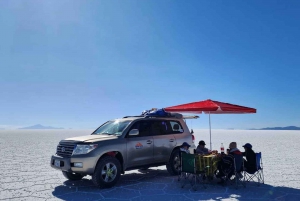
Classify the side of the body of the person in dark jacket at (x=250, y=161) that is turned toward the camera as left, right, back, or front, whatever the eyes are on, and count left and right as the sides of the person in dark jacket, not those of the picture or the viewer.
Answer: left

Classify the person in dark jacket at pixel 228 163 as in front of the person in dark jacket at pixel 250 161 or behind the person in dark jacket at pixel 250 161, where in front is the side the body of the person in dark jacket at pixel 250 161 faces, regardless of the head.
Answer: in front

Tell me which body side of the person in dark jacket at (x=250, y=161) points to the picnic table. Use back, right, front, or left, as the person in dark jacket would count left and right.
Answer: front
